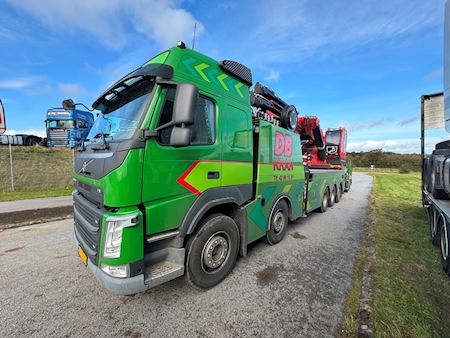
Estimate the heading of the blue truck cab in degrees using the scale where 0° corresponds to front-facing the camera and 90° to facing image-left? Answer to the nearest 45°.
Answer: approximately 45°

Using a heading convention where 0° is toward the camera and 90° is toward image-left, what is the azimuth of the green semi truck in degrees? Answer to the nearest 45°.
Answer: approximately 45°
